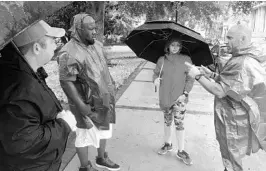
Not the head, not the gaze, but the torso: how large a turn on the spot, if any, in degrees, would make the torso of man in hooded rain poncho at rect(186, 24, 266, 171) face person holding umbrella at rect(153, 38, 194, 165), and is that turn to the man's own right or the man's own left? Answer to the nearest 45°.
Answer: approximately 45° to the man's own right

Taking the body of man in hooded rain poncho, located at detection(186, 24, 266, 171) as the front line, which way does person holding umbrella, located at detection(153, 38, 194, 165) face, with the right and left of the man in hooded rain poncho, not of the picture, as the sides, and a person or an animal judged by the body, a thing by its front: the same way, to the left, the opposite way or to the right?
to the left

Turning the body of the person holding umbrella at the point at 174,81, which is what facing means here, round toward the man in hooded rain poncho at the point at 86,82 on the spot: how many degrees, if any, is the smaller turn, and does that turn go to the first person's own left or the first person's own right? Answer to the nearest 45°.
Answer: approximately 45° to the first person's own right

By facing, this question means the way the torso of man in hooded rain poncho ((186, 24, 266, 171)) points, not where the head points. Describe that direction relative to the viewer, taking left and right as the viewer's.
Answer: facing to the left of the viewer

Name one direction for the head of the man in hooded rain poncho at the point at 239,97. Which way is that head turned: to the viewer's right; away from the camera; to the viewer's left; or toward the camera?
to the viewer's left

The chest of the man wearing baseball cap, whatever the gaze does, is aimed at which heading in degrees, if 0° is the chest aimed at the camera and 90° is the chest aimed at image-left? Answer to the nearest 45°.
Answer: approximately 270°
